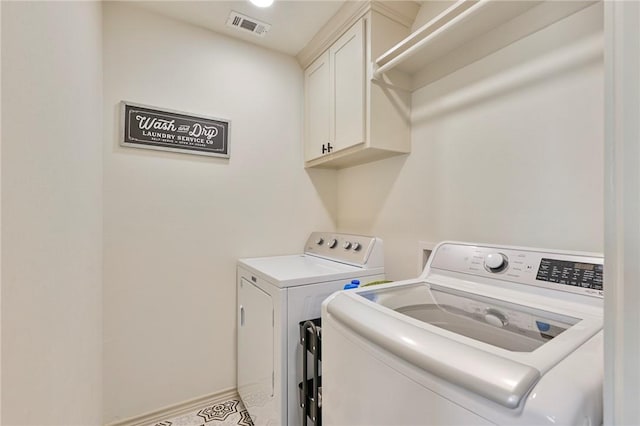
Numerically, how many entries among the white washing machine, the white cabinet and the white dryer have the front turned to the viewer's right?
0

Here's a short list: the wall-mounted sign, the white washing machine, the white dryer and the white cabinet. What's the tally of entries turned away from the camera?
0

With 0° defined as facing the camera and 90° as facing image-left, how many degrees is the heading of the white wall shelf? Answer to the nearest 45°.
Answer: approximately 45°

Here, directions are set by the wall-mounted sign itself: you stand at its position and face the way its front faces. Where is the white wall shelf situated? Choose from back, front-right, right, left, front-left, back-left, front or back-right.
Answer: front

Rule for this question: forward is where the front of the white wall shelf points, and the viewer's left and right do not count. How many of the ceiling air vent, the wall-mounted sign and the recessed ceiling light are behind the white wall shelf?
0

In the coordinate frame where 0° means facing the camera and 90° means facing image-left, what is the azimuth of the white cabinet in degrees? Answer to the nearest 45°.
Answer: approximately 45°

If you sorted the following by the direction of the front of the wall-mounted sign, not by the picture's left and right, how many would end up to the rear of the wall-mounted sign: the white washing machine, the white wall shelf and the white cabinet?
0

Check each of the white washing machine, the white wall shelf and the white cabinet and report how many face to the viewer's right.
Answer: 0

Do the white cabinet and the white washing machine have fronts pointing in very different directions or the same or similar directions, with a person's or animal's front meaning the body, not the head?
same or similar directions

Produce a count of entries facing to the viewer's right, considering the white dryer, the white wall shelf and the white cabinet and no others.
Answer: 0

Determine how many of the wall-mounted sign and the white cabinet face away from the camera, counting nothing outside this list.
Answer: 0

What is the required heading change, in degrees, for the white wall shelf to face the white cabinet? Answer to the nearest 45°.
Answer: approximately 45° to its right

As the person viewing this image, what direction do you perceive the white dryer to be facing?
facing the viewer and to the left of the viewer
